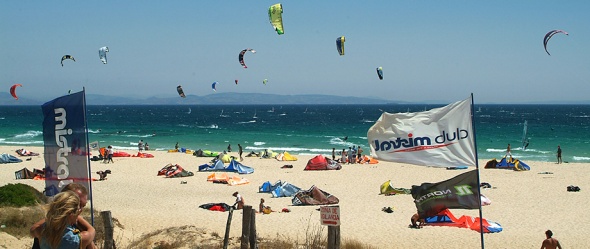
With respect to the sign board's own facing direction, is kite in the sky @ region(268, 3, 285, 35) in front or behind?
behind

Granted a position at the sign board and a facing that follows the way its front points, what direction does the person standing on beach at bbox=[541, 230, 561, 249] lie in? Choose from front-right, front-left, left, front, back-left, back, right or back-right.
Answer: back-left

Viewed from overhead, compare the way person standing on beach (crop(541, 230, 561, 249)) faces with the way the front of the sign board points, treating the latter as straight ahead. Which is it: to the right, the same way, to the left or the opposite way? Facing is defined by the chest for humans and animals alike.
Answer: the opposite way

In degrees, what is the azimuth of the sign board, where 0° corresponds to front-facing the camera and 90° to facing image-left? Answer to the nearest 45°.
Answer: approximately 0°

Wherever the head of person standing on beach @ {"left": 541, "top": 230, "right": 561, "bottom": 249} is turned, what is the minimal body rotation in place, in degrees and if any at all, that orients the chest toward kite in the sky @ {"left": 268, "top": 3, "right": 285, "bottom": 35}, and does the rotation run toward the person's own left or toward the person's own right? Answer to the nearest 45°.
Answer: approximately 45° to the person's own left

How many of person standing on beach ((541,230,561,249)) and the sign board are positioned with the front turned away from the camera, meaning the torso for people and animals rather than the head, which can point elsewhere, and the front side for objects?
1

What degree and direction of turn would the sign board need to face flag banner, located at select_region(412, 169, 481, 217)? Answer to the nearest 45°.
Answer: approximately 135° to its left

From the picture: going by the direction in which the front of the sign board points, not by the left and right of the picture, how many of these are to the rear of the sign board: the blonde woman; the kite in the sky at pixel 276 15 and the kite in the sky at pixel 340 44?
2

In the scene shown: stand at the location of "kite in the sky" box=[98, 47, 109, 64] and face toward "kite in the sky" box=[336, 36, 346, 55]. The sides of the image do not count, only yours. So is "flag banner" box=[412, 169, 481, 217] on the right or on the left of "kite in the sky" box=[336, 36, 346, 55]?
right

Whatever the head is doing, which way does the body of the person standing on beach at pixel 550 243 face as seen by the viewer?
away from the camera
